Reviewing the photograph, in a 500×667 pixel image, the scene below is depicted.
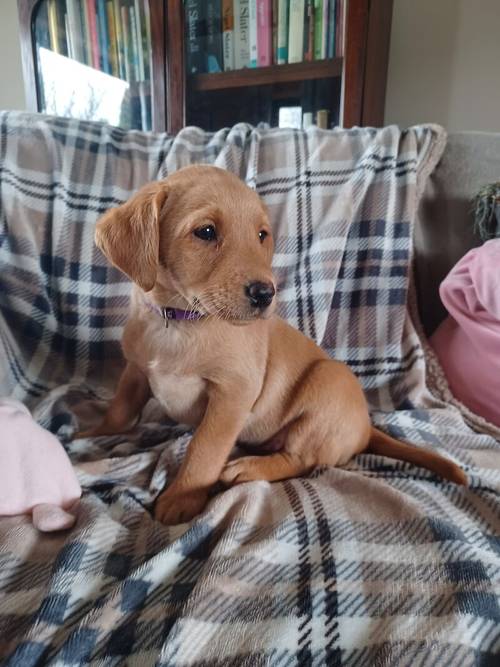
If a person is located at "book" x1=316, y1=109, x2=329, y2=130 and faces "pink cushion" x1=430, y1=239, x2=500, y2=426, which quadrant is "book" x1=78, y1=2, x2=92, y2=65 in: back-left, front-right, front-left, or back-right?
back-right

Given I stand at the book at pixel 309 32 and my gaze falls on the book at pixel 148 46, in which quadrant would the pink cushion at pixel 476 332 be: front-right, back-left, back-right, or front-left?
back-left

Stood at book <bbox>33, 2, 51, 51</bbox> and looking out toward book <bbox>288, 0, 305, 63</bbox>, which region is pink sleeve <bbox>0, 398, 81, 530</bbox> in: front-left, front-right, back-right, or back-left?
front-right

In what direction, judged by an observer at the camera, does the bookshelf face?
facing the viewer
